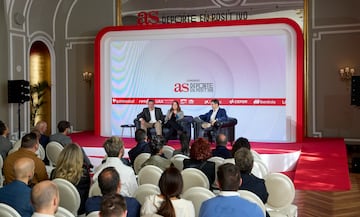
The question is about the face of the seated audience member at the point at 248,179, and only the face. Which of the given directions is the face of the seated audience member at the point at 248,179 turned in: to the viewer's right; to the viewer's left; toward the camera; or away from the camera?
away from the camera

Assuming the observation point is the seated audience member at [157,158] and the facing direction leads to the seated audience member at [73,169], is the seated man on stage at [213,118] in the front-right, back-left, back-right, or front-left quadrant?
back-right

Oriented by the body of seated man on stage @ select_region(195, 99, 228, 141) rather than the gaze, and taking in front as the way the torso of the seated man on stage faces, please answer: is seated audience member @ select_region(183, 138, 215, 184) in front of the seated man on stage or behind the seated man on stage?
in front

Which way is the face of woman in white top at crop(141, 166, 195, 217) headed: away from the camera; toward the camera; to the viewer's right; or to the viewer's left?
away from the camera

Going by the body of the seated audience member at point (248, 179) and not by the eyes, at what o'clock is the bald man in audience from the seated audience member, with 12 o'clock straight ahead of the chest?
The bald man in audience is roughly at 9 o'clock from the seated audience member.

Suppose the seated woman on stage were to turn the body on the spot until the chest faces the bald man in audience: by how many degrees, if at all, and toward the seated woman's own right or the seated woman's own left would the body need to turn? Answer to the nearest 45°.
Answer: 0° — they already face them

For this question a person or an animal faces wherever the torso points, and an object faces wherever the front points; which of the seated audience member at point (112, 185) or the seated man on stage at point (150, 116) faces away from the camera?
the seated audience member

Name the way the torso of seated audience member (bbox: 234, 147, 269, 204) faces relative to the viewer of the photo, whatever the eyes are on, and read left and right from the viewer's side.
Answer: facing away from the viewer and to the left of the viewer

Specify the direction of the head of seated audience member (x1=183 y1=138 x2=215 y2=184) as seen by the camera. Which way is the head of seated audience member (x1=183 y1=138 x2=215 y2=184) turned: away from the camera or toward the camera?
away from the camera

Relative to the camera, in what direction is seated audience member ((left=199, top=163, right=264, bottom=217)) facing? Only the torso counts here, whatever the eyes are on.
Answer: away from the camera

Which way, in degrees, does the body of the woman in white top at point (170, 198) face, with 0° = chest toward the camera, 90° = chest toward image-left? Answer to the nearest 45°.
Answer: approximately 180°

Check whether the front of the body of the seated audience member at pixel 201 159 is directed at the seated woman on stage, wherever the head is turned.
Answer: yes

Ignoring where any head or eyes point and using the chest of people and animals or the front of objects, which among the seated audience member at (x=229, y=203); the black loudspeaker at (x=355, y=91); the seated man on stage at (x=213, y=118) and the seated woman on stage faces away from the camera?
the seated audience member
